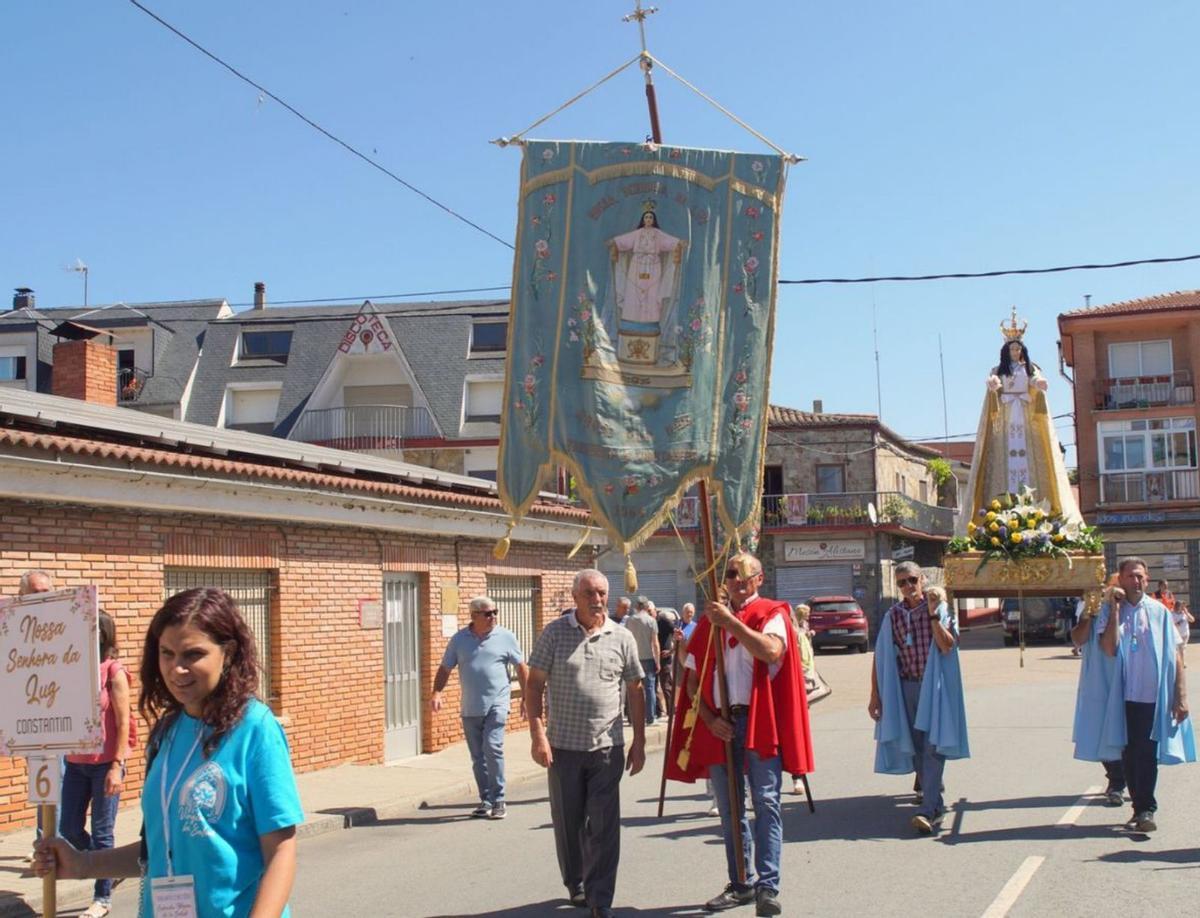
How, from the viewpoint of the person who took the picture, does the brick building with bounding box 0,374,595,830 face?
facing the viewer and to the right of the viewer

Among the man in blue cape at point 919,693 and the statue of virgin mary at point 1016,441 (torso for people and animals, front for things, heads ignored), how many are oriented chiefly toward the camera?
2

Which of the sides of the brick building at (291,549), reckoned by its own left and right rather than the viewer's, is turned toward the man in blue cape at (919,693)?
front

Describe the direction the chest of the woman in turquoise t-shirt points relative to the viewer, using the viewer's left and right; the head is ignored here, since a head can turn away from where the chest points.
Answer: facing the viewer and to the left of the viewer

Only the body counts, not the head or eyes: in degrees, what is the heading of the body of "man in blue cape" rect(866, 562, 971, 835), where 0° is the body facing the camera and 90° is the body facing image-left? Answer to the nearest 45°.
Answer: approximately 0°

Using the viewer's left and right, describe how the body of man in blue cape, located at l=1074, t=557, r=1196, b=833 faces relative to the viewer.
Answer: facing the viewer

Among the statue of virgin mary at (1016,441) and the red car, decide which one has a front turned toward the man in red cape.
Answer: the statue of virgin mary

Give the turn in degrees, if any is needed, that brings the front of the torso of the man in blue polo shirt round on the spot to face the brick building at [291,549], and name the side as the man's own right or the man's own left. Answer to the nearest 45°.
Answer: approximately 135° to the man's own right

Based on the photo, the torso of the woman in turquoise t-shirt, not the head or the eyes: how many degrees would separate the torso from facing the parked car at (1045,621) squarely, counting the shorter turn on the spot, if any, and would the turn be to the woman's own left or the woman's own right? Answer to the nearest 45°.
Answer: approximately 180°

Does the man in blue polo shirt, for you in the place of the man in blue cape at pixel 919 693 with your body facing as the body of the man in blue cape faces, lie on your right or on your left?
on your right

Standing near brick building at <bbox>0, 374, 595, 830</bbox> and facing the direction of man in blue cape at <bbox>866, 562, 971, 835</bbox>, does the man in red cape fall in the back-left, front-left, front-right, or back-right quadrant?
front-right

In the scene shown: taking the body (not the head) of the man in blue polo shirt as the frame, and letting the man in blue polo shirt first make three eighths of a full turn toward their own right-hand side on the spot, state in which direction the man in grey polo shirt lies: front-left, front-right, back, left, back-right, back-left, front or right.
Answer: back-left

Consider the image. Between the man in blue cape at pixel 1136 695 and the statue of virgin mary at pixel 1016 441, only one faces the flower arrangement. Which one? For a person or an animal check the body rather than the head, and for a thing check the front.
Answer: the statue of virgin mary

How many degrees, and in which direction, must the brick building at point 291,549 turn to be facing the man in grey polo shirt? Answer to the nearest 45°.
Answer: approximately 45° to its right

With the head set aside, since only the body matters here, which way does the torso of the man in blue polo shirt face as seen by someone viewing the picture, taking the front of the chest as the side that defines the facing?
toward the camera
